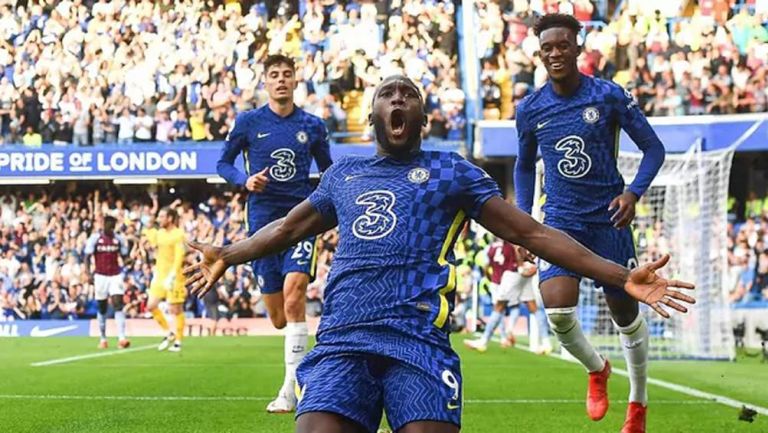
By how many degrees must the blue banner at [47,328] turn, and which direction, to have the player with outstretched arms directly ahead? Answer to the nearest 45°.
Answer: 0° — it already faces them

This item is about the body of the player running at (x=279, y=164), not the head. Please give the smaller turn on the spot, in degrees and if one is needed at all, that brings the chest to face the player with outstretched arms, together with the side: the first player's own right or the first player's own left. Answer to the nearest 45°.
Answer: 0° — they already face them

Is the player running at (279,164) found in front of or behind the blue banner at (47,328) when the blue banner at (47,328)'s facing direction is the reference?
in front

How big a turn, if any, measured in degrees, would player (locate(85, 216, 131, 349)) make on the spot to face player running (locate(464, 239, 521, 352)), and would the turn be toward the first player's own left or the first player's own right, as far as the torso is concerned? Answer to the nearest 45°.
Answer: approximately 45° to the first player's own left

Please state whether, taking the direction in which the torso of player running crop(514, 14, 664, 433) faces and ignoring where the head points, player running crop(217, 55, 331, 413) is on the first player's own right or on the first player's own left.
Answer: on the first player's own right

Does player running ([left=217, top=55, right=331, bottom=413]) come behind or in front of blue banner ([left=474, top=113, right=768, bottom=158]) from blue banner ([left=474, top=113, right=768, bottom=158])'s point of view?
in front

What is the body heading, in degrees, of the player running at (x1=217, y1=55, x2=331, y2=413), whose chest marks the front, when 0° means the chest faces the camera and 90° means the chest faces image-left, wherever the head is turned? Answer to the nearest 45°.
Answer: approximately 0°

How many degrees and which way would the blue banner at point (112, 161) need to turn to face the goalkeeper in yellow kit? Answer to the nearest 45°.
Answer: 0° — it already faces them

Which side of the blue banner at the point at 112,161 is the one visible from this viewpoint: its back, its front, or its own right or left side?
front

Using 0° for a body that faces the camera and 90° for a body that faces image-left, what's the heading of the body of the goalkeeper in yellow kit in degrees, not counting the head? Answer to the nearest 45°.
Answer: approximately 45°

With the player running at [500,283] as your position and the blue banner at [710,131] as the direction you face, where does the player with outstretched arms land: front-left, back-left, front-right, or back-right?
back-right

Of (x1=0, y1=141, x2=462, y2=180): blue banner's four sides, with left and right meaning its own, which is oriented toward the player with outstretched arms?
front

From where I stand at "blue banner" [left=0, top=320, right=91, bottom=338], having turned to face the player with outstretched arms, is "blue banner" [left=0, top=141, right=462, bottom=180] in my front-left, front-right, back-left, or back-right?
back-left

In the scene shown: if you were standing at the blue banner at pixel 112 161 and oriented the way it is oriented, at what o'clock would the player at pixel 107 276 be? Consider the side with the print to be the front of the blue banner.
The player is roughly at 12 o'clock from the blue banner.

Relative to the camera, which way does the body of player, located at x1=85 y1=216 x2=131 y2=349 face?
toward the camera

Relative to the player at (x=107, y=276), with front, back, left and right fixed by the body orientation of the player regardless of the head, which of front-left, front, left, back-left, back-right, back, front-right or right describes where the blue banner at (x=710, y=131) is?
left

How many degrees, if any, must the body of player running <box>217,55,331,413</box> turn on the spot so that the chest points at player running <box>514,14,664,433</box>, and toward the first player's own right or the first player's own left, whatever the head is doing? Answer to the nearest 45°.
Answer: approximately 45° to the first player's own left
